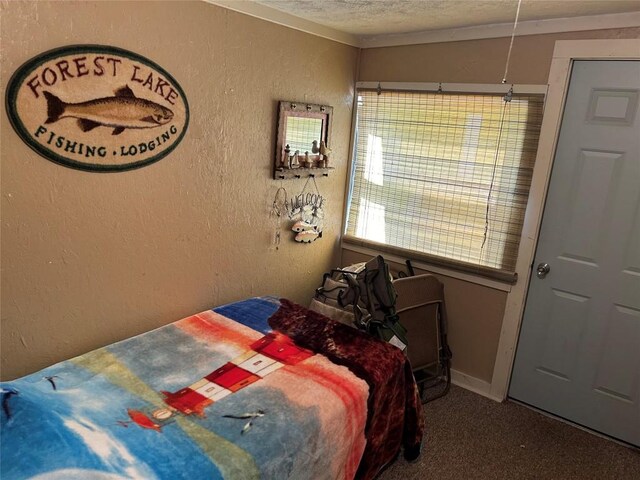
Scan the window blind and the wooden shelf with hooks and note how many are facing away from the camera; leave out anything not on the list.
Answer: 0

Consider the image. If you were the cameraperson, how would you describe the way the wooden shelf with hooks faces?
facing the viewer and to the right of the viewer

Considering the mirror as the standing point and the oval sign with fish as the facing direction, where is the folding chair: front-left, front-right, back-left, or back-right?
back-left

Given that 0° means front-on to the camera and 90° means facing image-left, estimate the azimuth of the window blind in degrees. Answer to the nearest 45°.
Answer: approximately 45°

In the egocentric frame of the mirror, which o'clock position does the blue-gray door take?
The blue-gray door is roughly at 11 o'clock from the mirror.

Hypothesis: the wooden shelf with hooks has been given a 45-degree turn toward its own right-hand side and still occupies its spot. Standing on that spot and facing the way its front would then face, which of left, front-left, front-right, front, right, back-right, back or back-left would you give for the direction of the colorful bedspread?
front

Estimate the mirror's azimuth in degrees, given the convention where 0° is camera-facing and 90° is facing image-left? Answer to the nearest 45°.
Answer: approximately 315°

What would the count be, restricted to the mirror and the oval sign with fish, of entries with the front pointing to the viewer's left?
0

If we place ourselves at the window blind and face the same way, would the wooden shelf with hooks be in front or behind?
in front

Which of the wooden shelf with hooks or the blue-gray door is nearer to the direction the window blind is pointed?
the wooden shelf with hooks

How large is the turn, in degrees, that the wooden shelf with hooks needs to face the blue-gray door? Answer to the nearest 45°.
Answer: approximately 45° to its left

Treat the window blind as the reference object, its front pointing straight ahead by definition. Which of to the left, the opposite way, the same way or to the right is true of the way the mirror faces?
to the left

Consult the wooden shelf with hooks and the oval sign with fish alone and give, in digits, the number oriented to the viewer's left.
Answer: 0
